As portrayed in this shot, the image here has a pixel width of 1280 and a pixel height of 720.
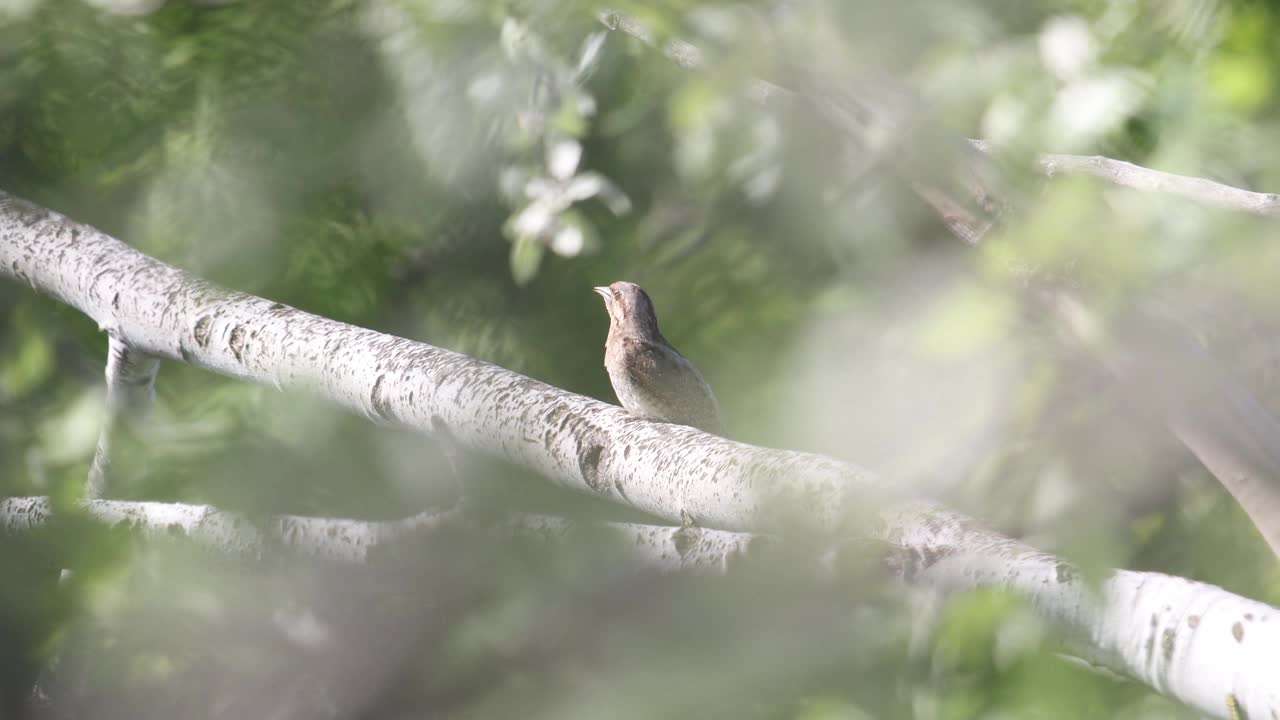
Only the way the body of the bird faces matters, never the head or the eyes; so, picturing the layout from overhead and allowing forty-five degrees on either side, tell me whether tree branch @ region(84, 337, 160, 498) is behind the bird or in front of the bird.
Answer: in front

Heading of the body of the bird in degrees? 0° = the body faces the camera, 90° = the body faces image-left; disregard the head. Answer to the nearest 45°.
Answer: approximately 90°
